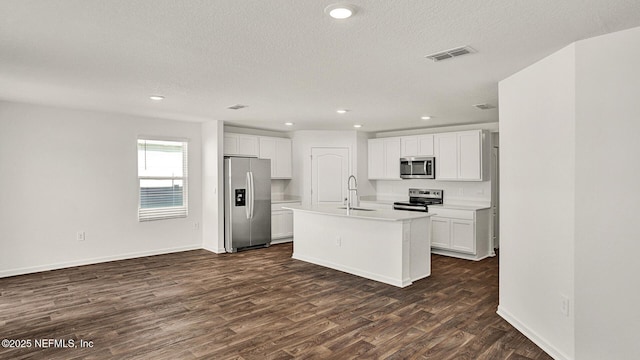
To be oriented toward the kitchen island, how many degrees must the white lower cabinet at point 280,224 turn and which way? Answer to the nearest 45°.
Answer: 0° — it already faces it

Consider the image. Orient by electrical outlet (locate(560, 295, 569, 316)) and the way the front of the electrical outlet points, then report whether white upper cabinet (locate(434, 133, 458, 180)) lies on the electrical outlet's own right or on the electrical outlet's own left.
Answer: on the electrical outlet's own right

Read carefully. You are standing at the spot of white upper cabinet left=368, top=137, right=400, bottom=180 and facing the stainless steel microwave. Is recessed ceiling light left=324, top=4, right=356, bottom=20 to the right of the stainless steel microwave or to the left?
right

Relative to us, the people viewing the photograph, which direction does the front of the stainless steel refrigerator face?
facing the viewer and to the right of the viewer

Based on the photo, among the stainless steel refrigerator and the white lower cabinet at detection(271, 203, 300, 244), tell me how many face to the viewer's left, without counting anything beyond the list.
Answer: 0

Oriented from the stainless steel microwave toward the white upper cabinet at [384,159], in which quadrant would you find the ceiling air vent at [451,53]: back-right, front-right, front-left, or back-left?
back-left

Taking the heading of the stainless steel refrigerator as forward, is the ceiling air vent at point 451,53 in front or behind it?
in front

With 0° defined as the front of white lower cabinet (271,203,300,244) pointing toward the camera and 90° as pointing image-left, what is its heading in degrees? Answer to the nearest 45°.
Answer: approximately 315°

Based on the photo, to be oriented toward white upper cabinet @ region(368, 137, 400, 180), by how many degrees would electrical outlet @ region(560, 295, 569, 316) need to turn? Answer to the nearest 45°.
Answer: approximately 90° to its right

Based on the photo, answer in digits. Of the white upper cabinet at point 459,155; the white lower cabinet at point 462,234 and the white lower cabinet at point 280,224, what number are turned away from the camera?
0

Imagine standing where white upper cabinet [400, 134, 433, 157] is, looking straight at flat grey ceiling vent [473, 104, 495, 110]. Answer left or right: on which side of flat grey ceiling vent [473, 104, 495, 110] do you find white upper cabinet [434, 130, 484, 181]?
left

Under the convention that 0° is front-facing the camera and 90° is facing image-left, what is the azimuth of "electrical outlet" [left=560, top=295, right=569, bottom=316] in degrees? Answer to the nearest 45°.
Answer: approximately 45°
